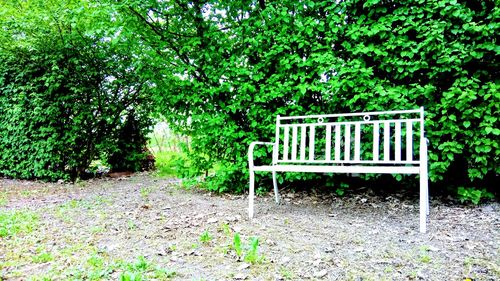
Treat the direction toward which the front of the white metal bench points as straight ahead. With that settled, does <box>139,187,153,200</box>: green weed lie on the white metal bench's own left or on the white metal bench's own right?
on the white metal bench's own right

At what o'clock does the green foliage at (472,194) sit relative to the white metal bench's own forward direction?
The green foliage is roughly at 9 o'clock from the white metal bench.

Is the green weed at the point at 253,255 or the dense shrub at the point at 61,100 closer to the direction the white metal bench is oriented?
the green weed

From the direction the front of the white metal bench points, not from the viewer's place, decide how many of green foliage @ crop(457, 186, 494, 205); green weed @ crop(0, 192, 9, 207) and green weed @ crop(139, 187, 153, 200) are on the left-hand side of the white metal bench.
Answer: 1

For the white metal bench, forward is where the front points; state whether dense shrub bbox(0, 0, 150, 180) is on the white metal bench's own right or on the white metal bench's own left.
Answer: on the white metal bench's own right

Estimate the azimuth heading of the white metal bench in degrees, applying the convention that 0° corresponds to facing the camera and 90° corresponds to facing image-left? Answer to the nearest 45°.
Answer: approximately 0°

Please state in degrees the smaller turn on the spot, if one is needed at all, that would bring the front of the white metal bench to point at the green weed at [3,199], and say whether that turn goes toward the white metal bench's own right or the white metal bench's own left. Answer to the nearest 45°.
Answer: approximately 90° to the white metal bench's own right

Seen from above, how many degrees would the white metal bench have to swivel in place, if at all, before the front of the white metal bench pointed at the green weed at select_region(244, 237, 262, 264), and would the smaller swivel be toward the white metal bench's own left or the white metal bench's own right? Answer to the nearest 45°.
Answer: approximately 45° to the white metal bench's own right
